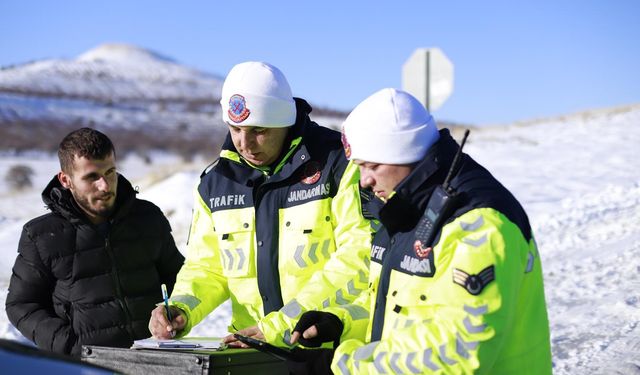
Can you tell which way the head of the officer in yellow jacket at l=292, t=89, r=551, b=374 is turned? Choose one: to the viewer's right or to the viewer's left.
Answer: to the viewer's left

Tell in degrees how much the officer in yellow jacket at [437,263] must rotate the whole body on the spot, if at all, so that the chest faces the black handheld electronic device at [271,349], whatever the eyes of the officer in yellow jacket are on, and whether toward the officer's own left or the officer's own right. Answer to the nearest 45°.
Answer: approximately 45° to the officer's own right

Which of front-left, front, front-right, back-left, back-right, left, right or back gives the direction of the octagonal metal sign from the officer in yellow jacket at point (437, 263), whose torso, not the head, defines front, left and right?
back-right

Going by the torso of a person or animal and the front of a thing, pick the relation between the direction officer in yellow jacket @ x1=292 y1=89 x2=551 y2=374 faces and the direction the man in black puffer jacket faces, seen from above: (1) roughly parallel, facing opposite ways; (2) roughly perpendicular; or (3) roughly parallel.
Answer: roughly perpendicular

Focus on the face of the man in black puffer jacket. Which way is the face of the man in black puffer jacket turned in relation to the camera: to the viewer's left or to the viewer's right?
to the viewer's right

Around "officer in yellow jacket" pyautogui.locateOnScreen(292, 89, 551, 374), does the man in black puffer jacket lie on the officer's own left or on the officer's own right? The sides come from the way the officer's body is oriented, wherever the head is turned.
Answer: on the officer's own right

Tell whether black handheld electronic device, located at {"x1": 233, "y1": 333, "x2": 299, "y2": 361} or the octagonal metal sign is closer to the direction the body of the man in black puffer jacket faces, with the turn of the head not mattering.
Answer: the black handheld electronic device

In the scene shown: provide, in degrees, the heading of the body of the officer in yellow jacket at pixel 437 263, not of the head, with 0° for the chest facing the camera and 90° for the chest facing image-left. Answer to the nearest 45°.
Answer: approximately 45°
